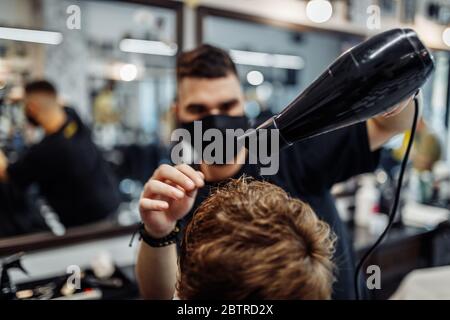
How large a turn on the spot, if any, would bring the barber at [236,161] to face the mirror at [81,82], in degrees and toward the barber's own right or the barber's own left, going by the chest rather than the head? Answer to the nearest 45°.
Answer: approximately 135° to the barber's own right

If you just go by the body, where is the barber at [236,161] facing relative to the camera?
toward the camera

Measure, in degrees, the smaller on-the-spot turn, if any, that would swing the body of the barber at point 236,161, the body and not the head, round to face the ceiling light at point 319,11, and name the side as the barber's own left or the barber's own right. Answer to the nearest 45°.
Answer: approximately 180°

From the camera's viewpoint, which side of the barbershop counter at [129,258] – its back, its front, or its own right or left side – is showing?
front

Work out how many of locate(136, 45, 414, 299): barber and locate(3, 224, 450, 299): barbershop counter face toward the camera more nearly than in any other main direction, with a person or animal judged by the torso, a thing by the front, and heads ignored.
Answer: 2
